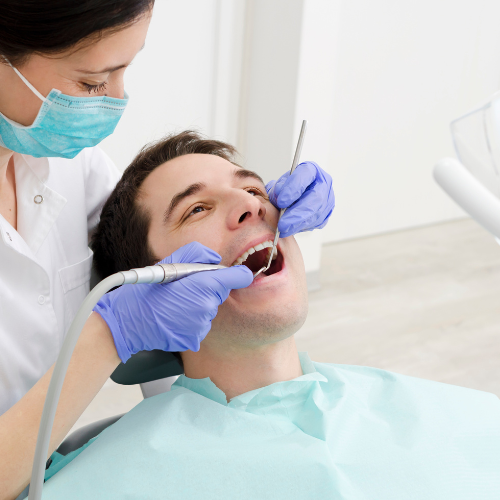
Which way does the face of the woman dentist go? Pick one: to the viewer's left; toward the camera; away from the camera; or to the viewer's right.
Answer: to the viewer's right

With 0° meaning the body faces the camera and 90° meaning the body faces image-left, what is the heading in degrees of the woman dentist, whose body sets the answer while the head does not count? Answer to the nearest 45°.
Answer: approximately 315°
